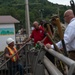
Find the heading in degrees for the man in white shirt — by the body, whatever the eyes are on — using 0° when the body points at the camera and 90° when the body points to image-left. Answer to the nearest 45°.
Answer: approximately 90°

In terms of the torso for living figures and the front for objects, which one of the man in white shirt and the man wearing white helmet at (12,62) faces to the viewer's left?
the man in white shirt

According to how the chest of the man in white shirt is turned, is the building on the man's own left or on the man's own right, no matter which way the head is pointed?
on the man's own right

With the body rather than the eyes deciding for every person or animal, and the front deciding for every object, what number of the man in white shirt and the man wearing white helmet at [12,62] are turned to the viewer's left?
1

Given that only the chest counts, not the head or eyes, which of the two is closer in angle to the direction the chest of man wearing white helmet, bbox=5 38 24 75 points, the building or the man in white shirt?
the man in white shirt

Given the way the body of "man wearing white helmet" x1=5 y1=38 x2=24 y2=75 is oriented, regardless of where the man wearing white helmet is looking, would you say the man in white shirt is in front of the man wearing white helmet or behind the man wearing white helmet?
in front
